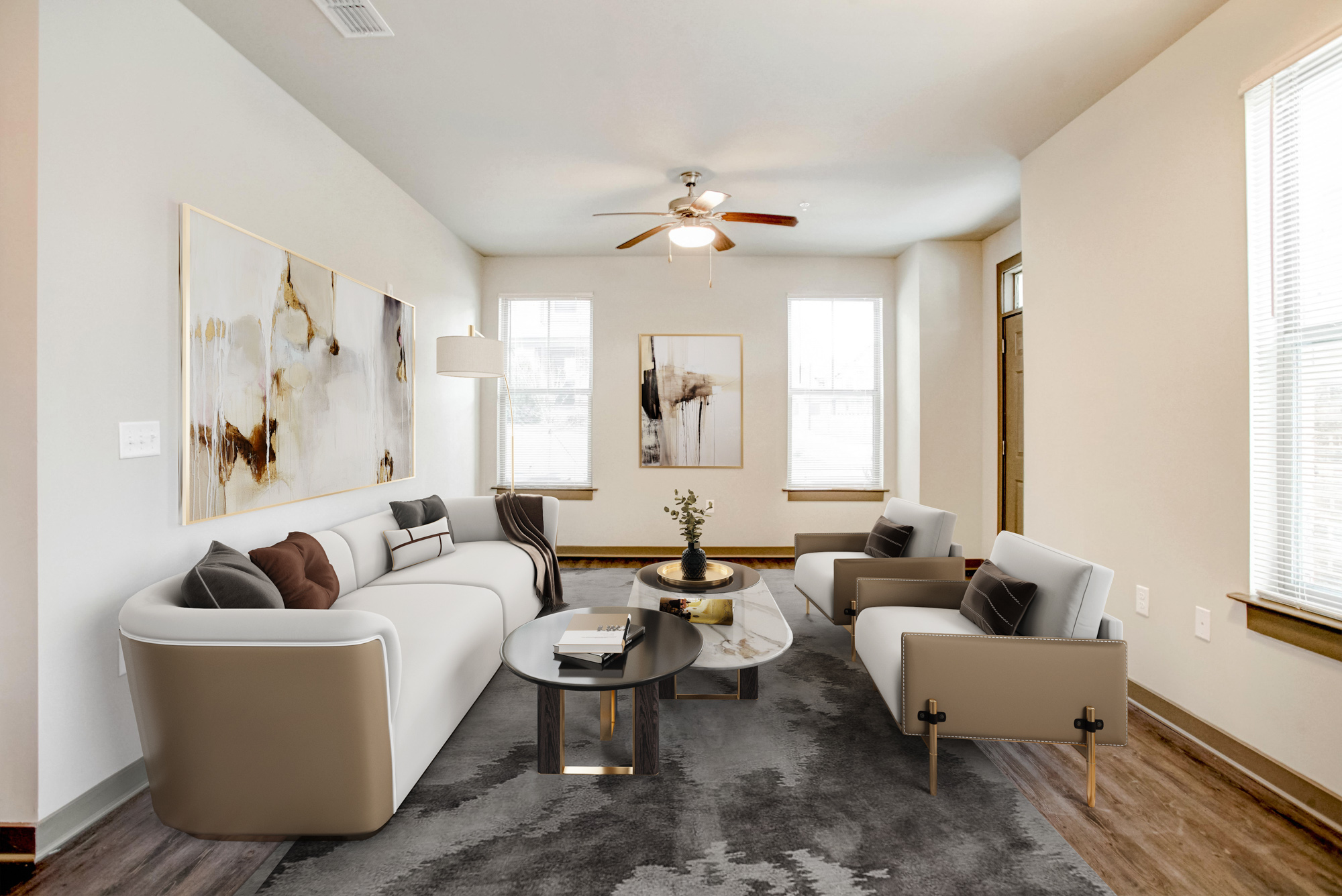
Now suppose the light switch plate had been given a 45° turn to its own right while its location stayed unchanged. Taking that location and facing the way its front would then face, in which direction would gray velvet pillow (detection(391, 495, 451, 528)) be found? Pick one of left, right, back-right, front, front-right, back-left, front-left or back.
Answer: back-left

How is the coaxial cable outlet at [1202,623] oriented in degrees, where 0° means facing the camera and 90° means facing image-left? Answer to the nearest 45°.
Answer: approximately 45°

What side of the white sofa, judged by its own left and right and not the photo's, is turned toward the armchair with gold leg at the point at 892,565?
front

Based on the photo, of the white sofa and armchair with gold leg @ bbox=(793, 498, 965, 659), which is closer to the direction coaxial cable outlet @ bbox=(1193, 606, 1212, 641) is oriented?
the white sofa

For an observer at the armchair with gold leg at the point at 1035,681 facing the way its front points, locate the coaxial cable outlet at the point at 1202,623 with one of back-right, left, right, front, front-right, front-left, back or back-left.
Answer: back-right

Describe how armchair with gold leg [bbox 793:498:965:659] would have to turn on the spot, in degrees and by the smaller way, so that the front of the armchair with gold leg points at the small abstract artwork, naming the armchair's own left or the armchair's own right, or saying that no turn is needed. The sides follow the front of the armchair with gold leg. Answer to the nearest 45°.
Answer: approximately 45° to the armchair's own right

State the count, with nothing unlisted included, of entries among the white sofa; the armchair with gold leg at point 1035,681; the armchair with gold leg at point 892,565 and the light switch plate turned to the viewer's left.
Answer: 2

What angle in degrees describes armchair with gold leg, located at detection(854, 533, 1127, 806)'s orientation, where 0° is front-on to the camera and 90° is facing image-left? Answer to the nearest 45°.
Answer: approximately 90°

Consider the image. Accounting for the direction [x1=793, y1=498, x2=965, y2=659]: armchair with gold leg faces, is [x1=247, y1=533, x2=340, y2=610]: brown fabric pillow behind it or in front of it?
in front

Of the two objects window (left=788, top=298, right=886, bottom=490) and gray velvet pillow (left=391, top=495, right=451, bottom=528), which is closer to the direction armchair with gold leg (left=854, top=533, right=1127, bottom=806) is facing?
the gray velvet pillow

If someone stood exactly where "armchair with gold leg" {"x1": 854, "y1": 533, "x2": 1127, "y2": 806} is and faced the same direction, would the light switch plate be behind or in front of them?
in front

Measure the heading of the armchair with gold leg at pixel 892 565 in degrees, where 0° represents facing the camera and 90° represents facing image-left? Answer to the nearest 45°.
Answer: approximately 90°

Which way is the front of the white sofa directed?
to the viewer's right

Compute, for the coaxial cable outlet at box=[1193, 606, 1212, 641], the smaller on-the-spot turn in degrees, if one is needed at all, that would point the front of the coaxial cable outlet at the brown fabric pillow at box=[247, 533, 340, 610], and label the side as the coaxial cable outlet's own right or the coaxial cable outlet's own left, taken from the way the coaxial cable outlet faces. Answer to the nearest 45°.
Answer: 0° — it already faces it

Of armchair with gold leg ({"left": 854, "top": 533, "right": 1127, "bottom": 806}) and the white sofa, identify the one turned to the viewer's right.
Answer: the white sofa

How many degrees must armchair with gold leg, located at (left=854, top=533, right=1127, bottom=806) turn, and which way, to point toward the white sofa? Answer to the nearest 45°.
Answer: approximately 45° to its left

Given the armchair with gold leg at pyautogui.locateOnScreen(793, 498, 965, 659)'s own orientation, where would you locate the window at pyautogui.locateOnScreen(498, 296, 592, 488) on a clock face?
The window is roughly at 1 o'clock from the armchair with gold leg.
